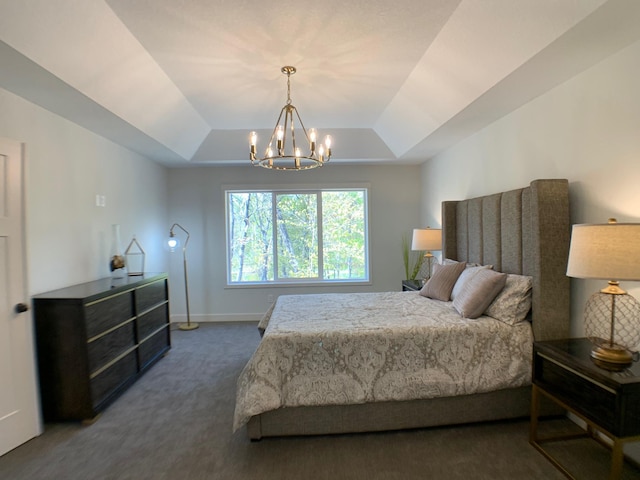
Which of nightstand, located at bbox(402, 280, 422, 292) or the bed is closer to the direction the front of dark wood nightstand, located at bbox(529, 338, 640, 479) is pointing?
the bed

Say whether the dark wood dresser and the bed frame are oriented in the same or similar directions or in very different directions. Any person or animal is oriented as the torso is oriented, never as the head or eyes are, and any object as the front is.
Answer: very different directions

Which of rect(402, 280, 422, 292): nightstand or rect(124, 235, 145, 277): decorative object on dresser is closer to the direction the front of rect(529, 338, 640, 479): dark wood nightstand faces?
the decorative object on dresser

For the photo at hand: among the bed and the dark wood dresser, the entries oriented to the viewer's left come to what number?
1

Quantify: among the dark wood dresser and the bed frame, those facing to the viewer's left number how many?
1

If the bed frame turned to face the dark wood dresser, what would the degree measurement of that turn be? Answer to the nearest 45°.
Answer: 0° — it already faces it

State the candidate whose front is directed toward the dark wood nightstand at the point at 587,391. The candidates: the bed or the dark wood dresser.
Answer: the dark wood dresser

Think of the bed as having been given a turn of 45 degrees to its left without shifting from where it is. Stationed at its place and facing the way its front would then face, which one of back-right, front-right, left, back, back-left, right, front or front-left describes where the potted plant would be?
back-right

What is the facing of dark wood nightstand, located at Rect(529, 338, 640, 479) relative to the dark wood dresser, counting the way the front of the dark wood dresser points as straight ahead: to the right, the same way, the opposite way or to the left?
the opposite way

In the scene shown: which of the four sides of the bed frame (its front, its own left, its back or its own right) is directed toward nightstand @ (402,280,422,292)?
right

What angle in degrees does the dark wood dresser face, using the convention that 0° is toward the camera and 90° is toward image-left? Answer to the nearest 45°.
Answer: approximately 315°

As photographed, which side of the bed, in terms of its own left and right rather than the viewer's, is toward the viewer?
left

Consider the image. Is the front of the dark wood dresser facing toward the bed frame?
yes

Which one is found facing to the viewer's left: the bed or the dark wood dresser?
the bed
